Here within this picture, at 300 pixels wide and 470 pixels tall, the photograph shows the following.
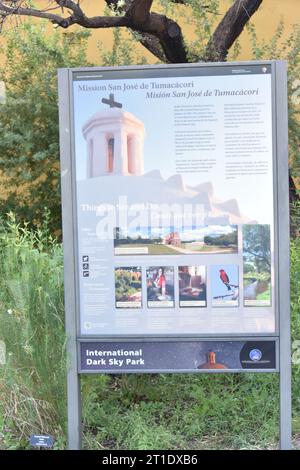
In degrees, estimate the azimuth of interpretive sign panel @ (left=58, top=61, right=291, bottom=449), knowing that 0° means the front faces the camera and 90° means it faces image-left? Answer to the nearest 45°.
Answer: approximately 0°
